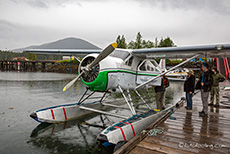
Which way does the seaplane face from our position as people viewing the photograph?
facing the viewer and to the left of the viewer
